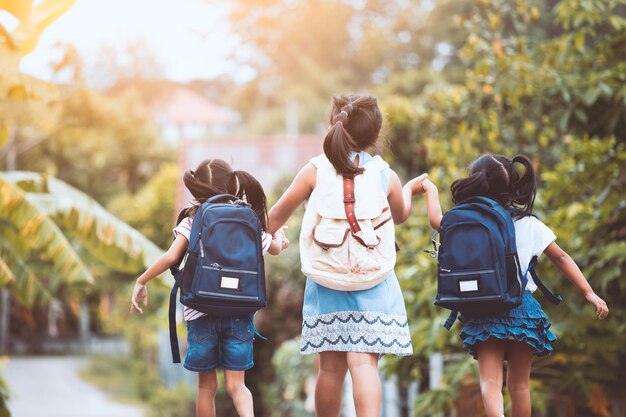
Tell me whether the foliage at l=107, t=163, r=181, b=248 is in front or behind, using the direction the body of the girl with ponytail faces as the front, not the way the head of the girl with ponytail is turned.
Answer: in front

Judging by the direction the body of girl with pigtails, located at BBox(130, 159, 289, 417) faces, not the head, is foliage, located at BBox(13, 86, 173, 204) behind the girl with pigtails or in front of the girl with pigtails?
in front

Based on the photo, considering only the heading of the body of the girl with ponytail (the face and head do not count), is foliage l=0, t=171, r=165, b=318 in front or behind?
in front

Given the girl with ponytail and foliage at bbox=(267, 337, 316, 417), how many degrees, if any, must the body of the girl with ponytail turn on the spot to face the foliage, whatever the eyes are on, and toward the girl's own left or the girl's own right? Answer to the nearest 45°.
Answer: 0° — they already face it

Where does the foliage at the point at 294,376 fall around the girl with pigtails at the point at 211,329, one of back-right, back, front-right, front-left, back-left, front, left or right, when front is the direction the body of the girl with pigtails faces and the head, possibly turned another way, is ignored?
front

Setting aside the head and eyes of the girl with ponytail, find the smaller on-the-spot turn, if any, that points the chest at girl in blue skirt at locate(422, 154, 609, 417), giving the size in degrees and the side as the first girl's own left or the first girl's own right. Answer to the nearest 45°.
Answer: approximately 90° to the first girl's own right

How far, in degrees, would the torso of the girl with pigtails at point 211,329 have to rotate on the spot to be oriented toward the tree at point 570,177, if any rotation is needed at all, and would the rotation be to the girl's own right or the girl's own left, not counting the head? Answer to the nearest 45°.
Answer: approximately 45° to the girl's own right

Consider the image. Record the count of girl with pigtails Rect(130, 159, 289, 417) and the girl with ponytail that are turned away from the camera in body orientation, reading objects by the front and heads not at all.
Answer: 2

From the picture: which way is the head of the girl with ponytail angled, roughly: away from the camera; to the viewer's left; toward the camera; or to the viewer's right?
away from the camera

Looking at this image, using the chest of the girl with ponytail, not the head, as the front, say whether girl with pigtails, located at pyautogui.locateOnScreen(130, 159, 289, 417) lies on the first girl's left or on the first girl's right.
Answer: on the first girl's left

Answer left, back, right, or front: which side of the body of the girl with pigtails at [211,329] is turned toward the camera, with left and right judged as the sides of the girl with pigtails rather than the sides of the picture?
back

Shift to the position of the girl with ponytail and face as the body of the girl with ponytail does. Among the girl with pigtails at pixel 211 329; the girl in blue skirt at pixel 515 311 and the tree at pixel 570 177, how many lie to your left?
1

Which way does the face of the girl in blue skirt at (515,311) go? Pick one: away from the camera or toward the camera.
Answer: away from the camera

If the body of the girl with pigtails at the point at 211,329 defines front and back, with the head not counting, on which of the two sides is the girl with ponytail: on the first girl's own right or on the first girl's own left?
on the first girl's own right

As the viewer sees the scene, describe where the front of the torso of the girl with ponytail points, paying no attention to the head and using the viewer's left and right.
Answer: facing away from the viewer
